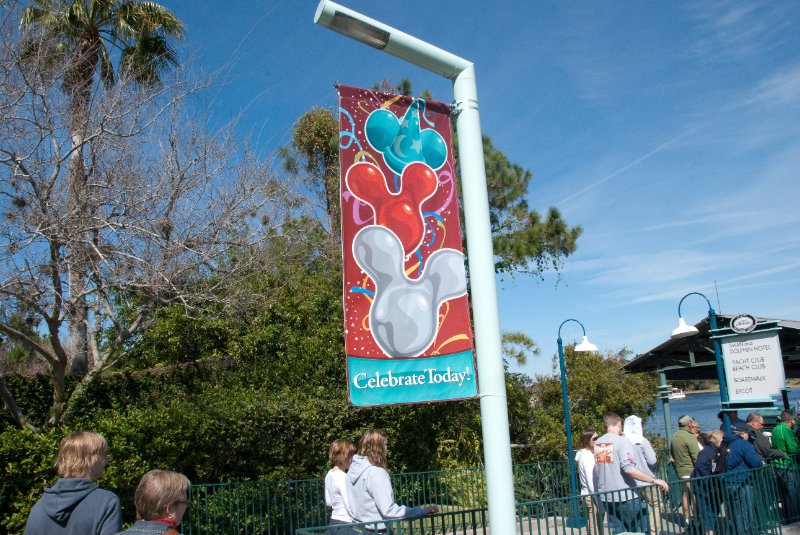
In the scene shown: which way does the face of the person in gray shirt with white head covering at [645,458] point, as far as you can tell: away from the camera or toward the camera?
away from the camera

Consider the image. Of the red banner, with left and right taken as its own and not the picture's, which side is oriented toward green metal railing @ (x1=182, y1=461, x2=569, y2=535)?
back

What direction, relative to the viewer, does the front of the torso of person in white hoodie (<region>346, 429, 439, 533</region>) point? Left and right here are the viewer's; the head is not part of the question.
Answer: facing away from the viewer and to the right of the viewer

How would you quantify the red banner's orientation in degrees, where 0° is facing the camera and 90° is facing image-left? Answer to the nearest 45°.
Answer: approximately 0°
